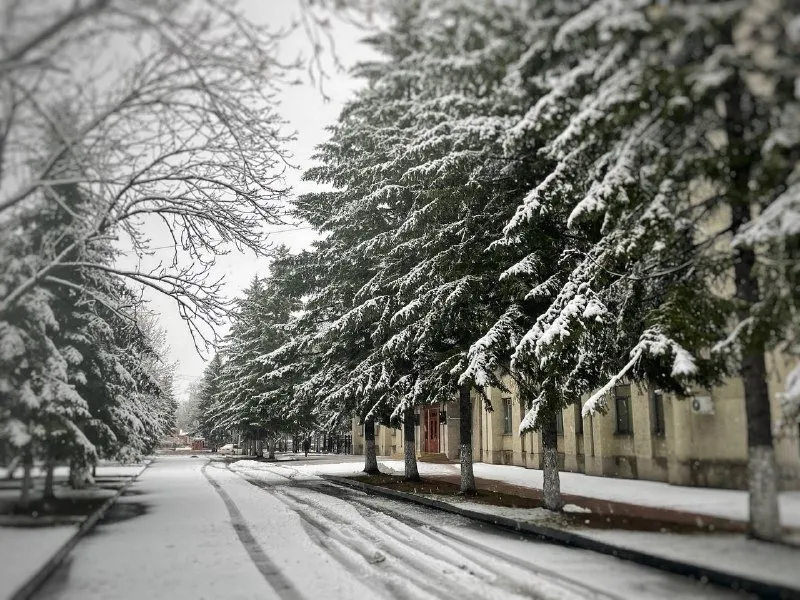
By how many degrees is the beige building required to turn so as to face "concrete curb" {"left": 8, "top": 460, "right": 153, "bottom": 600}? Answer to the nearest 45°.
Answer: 0° — it already faces it

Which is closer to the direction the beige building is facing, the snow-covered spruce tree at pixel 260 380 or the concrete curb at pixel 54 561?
the concrete curb

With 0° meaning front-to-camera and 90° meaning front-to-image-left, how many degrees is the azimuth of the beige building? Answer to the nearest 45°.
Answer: approximately 45°

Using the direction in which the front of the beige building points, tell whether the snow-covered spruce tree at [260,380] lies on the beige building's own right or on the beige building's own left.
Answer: on the beige building's own right
